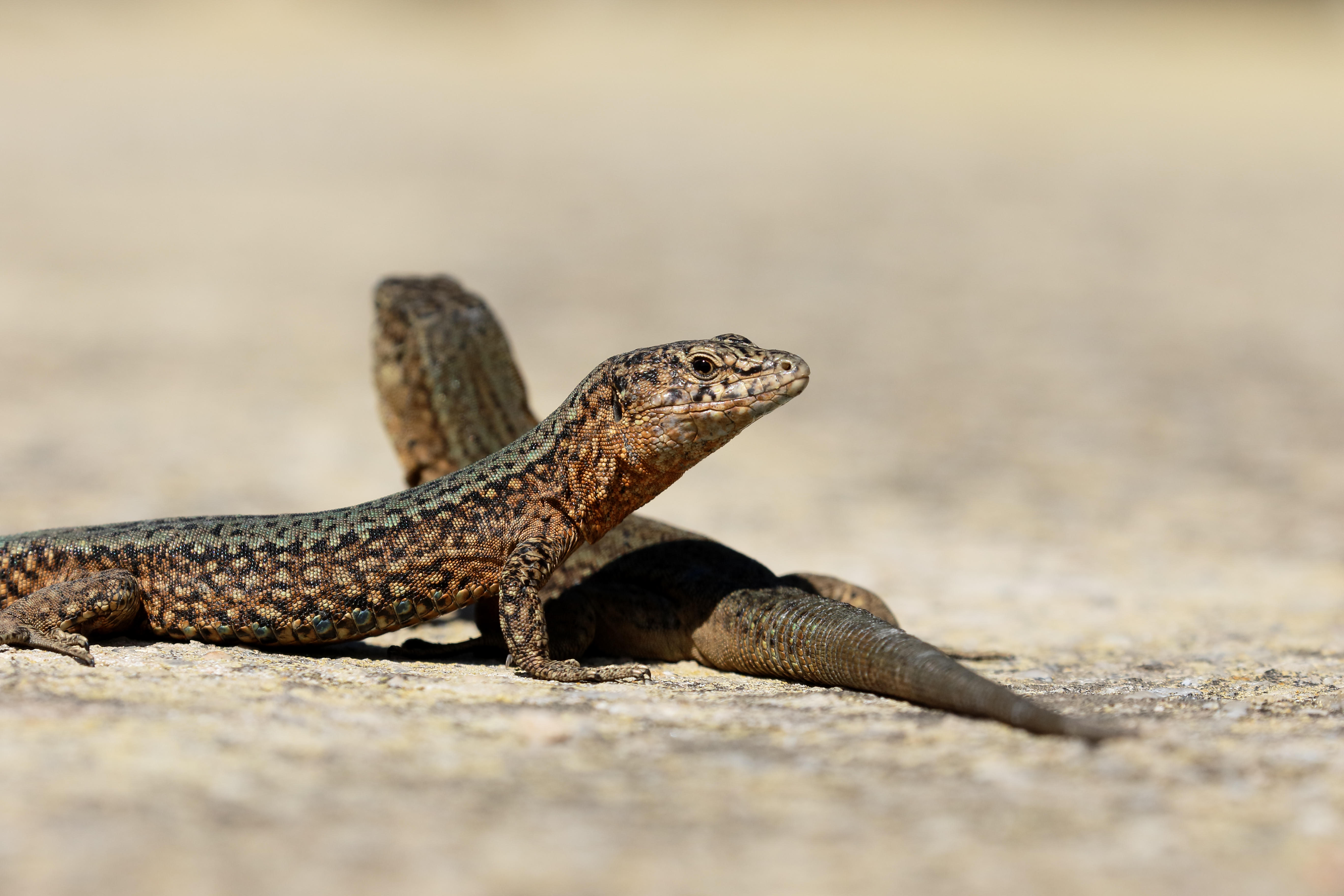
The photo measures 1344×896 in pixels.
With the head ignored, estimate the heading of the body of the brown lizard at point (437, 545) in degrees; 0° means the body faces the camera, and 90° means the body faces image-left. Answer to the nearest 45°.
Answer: approximately 270°
